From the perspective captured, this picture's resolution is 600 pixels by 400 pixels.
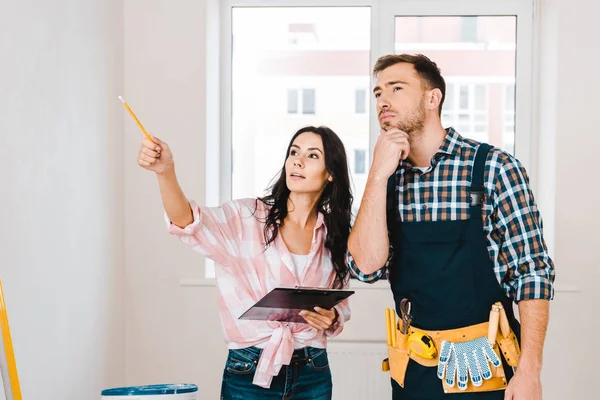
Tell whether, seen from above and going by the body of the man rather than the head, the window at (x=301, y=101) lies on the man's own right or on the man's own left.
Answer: on the man's own right

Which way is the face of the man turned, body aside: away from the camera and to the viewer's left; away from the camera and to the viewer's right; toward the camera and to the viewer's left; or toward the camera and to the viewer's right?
toward the camera and to the viewer's left

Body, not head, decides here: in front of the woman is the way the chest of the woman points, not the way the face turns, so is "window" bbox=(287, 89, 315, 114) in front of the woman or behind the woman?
behind

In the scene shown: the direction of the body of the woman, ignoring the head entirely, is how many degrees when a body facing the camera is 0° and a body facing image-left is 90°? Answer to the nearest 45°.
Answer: approximately 0°

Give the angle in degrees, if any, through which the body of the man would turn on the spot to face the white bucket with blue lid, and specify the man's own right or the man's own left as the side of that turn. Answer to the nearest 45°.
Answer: approximately 45° to the man's own right

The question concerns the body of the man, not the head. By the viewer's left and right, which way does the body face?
facing the viewer and to the left of the viewer

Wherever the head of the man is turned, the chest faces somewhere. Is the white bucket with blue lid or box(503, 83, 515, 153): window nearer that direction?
the white bucket with blue lid

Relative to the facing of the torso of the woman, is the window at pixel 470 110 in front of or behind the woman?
behind

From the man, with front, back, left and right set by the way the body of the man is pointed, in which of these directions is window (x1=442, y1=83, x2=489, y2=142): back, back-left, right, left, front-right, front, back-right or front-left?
back-right

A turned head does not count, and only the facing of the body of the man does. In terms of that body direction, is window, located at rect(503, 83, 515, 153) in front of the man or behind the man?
behind
